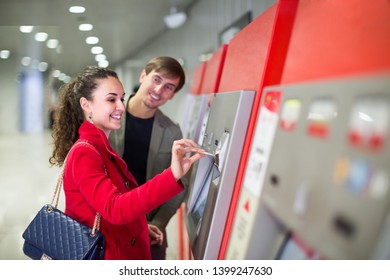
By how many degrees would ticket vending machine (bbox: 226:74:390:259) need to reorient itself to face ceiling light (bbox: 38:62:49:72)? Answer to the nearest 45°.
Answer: approximately 90° to its right

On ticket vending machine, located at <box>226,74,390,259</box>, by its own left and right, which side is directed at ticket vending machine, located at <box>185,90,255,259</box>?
right

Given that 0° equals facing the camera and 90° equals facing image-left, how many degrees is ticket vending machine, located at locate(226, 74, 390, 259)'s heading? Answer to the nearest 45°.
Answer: approximately 45°

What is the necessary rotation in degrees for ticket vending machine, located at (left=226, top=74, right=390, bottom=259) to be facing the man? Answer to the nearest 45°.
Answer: approximately 90° to its right

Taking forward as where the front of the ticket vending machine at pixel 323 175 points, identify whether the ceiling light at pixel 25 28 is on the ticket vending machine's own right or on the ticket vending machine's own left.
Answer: on the ticket vending machine's own right

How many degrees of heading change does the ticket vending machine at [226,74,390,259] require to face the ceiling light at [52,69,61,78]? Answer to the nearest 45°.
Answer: approximately 90° to its right
